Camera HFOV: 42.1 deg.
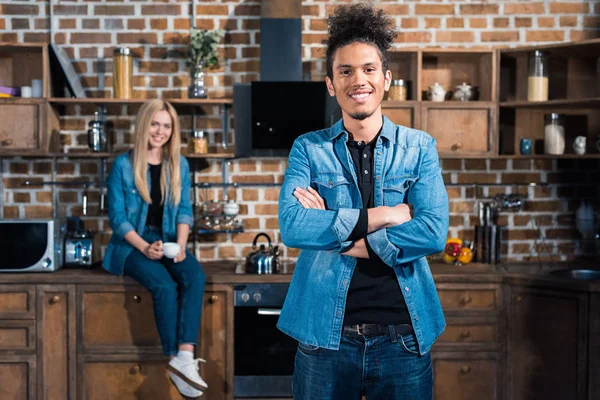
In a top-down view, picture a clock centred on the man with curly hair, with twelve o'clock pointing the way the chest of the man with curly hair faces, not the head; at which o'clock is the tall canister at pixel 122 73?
The tall canister is roughly at 5 o'clock from the man with curly hair.

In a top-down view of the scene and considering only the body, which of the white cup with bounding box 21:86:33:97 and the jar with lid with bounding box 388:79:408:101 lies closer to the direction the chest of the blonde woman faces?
the jar with lid

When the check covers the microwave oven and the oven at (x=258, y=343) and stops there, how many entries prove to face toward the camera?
2

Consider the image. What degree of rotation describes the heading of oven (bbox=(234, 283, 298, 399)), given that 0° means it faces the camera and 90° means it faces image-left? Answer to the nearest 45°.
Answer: approximately 0°

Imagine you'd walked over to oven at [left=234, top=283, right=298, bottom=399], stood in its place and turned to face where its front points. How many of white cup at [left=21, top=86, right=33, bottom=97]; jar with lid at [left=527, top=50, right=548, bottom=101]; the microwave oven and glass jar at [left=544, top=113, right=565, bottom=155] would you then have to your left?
2

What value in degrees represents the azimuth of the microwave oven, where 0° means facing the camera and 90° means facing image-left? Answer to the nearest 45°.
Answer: approximately 0°
